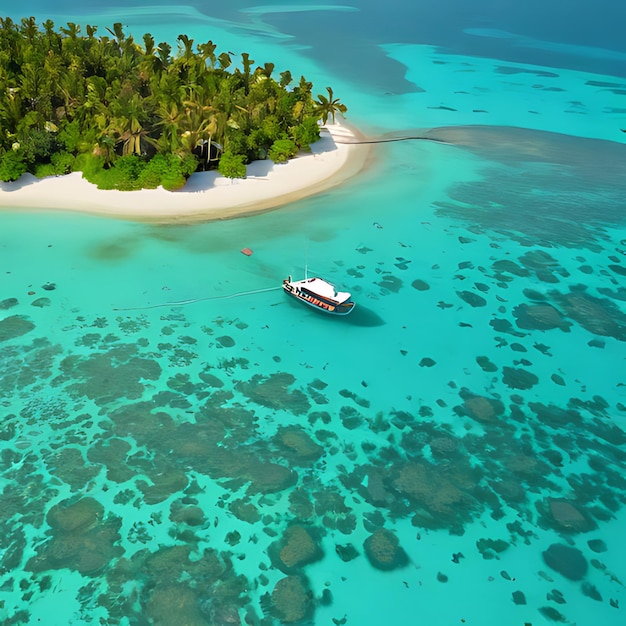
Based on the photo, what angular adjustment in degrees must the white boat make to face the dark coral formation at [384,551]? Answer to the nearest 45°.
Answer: approximately 45° to its right
